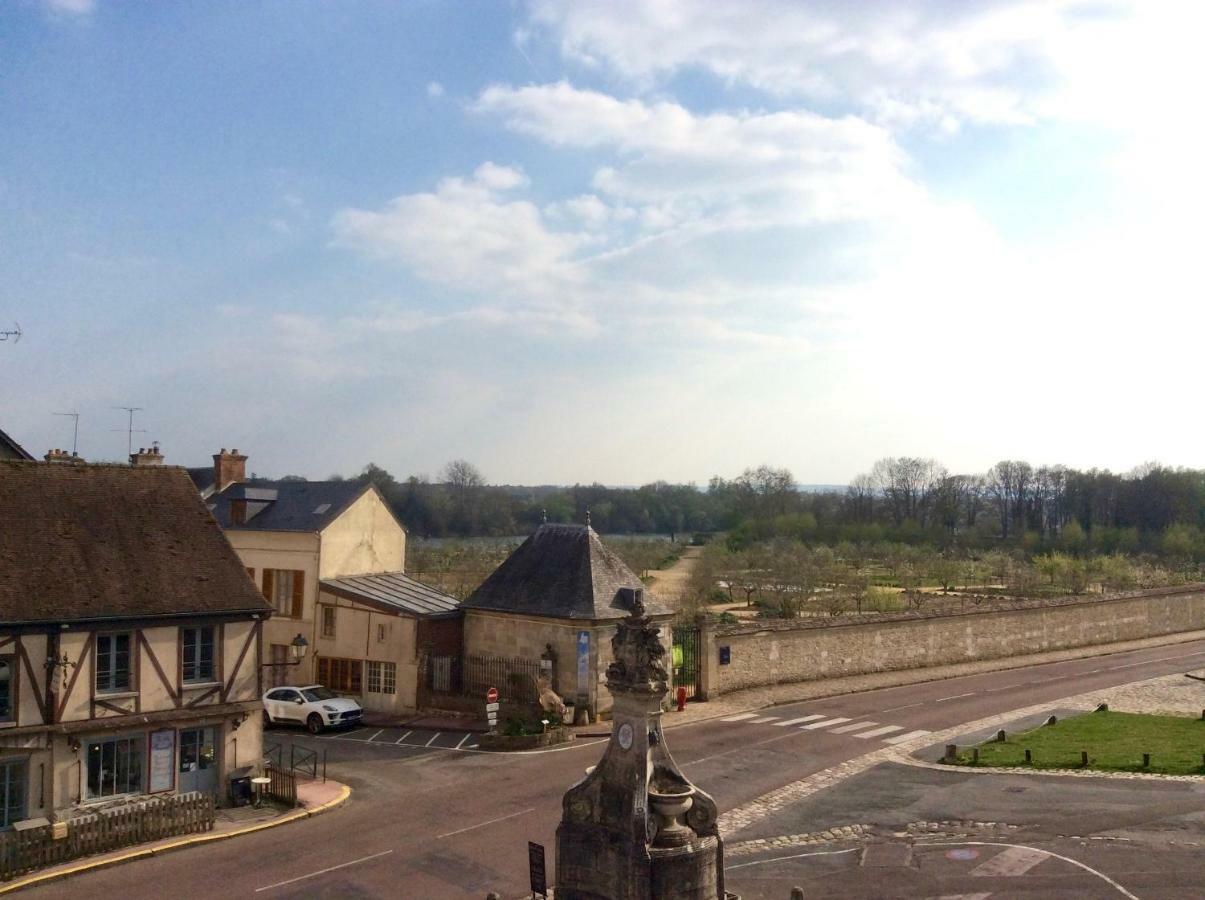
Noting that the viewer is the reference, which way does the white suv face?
facing the viewer and to the right of the viewer

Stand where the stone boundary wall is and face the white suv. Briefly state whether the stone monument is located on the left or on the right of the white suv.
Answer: left

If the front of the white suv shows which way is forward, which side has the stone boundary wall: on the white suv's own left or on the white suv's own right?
on the white suv's own left

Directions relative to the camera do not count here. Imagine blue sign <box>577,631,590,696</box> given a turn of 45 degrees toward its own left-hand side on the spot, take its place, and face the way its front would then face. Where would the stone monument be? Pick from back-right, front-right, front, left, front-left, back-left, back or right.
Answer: front-right

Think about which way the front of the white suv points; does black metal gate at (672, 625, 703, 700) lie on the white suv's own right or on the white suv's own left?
on the white suv's own left

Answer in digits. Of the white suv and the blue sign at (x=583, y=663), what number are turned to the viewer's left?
0

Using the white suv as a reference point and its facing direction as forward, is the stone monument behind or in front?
in front

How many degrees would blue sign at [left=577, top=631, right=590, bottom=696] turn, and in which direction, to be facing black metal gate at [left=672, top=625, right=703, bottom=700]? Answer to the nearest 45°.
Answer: approximately 135° to its left

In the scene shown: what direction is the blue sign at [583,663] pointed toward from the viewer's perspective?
toward the camera

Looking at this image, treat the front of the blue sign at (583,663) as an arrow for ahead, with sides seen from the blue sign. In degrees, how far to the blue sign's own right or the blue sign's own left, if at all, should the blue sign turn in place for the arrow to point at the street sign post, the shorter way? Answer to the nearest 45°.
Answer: approximately 45° to the blue sign's own right

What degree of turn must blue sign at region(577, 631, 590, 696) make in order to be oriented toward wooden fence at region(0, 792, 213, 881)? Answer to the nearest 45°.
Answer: approximately 45° to its right

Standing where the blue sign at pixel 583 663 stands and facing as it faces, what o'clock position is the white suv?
The white suv is roughly at 3 o'clock from the blue sign.
